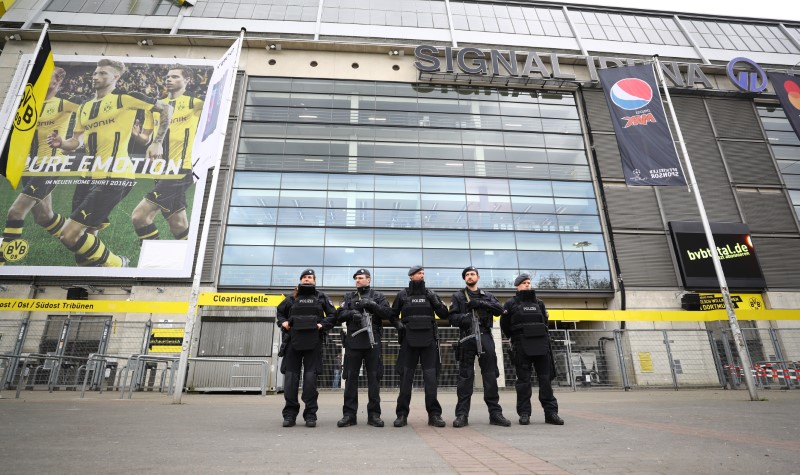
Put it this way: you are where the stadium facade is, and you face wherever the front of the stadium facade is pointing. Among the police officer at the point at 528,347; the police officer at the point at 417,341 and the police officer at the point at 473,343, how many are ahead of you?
3

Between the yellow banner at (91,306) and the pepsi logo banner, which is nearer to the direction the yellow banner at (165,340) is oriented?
the pepsi logo banner

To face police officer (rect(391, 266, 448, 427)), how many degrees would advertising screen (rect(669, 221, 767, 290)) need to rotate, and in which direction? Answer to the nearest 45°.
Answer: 0° — it already faces them

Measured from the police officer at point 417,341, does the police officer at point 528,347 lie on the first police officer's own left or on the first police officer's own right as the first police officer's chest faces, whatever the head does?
on the first police officer's own left

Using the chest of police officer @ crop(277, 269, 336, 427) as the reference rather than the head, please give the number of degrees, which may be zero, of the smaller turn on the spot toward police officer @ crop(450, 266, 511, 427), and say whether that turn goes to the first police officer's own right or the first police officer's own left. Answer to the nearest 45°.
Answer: approximately 90° to the first police officer's own left

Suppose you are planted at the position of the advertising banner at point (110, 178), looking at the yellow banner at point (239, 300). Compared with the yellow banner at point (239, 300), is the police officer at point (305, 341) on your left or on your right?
right

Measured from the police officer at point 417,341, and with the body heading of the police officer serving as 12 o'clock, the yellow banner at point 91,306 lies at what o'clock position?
The yellow banner is roughly at 4 o'clock from the police officer.

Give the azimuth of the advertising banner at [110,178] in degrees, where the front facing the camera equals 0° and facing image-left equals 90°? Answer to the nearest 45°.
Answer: approximately 0°

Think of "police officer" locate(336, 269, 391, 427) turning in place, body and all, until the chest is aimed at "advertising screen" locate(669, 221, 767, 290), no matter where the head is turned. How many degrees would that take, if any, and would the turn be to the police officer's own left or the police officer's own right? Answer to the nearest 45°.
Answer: approximately 135° to the police officer's own left

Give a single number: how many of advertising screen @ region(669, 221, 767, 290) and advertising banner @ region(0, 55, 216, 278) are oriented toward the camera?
2

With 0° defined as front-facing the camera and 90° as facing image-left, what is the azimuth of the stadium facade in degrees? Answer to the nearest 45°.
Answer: approximately 0°

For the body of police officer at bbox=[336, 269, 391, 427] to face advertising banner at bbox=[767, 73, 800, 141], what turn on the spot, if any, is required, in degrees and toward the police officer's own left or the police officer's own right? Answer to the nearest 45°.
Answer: approximately 90° to the police officer's own left

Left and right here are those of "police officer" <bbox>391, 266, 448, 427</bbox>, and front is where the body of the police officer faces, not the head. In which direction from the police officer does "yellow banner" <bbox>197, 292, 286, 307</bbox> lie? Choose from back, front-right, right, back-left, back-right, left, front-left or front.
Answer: back-right
